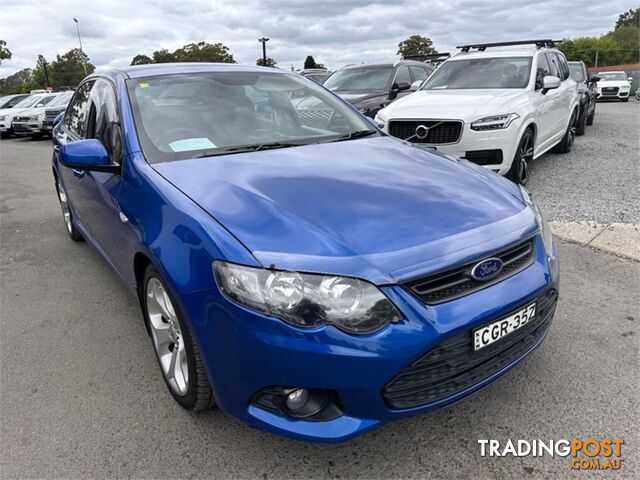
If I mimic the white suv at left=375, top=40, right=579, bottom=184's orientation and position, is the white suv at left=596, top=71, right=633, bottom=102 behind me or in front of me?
behind

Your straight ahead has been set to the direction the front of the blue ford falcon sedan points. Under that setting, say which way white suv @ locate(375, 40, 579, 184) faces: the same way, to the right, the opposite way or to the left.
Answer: to the right

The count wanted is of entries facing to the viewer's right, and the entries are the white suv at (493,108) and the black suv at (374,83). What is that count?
0

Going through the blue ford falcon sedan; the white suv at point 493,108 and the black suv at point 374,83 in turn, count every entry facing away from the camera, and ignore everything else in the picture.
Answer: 0

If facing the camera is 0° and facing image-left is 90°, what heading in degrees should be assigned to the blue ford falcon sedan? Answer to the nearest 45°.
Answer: approximately 315°

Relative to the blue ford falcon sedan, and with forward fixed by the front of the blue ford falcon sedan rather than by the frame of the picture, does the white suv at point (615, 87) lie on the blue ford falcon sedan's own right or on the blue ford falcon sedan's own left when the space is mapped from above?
on the blue ford falcon sedan's own left

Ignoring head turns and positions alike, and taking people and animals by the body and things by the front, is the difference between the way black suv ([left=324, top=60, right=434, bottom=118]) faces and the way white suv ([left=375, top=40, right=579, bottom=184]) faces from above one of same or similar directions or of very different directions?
same or similar directions

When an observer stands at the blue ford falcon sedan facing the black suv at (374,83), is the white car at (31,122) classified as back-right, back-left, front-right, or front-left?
front-left

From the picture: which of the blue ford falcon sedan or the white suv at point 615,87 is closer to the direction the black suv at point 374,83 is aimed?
the blue ford falcon sedan

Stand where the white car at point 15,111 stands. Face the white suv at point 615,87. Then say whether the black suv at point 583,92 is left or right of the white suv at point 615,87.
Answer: right

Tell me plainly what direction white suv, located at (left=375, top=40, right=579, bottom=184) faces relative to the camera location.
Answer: facing the viewer and to the left of the viewer
